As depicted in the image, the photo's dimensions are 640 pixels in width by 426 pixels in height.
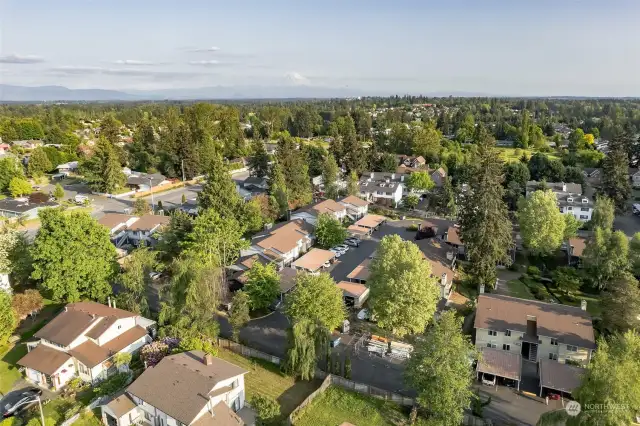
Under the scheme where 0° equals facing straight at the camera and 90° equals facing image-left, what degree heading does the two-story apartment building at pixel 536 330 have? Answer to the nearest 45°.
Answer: approximately 0°

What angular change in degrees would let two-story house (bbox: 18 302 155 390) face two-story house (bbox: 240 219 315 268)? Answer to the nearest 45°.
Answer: approximately 180°

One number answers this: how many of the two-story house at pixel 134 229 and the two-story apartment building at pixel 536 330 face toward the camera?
2

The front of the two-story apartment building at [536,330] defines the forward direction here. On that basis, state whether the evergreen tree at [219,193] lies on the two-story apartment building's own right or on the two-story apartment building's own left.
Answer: on the two-story apartment building's own right

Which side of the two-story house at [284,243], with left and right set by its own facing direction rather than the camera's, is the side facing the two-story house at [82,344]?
right

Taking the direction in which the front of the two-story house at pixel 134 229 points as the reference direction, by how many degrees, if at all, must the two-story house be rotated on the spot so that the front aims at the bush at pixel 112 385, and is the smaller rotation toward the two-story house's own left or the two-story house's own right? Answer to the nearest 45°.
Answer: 0° — it already faces it

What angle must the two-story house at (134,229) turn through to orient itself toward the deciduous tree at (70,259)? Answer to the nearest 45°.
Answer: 0° — it already faces it

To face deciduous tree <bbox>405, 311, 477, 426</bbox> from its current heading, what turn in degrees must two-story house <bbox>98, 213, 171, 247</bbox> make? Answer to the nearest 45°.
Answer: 0° — it already faces it

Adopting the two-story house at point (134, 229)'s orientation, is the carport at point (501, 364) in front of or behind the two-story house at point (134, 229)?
in front
